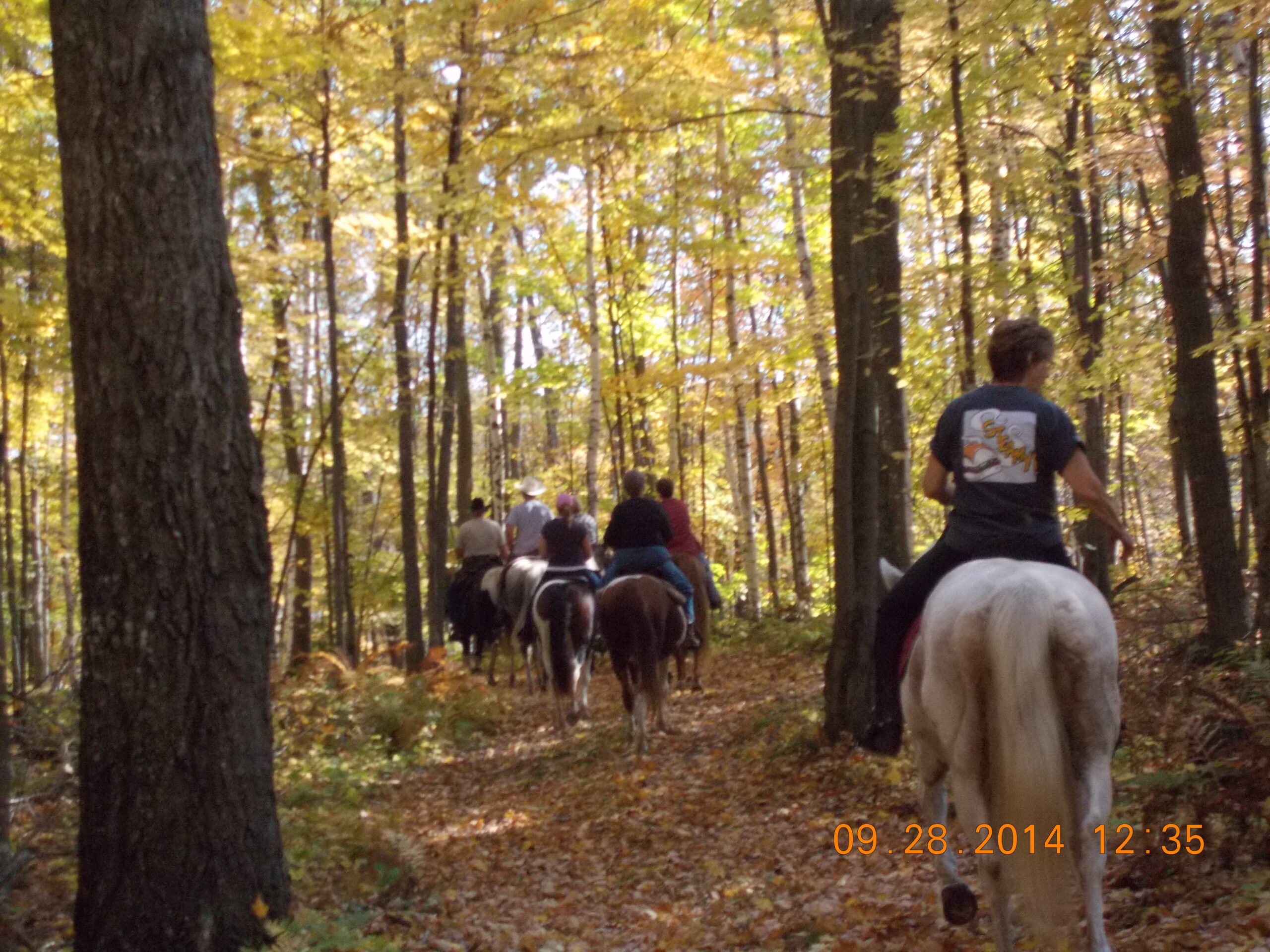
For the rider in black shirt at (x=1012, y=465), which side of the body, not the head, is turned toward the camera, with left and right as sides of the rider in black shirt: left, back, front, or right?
back

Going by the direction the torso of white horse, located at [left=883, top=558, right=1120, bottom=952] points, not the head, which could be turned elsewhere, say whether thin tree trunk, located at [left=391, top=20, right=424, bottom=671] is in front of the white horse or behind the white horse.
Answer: in front

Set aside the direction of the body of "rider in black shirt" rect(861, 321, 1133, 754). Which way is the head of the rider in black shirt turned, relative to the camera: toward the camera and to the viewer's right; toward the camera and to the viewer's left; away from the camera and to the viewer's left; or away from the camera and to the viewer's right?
away from the camera and to the viewer's right

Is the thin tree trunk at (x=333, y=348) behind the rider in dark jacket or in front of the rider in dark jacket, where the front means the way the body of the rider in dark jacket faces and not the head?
in front

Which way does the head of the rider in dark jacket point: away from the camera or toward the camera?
away from the camera

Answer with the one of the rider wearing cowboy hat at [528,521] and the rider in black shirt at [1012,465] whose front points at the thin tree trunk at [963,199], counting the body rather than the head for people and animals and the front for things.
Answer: the rider in black shirt

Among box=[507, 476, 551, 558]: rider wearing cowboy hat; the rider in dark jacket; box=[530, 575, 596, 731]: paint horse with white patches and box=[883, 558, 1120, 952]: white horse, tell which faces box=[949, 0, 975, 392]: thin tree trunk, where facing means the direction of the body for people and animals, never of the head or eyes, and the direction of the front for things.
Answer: the white horse

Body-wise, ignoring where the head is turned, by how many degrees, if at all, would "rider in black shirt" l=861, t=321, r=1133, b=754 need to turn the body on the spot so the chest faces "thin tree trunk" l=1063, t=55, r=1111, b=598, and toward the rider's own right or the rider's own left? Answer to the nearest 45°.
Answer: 0° — they already face it

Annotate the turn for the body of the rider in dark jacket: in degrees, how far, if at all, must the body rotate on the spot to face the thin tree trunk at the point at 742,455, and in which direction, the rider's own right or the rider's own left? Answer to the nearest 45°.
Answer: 0° — they already face it

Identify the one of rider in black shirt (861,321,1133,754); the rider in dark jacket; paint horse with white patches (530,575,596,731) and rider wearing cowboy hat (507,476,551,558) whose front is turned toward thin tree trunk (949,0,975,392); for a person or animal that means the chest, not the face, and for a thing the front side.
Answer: the rider in black shirt

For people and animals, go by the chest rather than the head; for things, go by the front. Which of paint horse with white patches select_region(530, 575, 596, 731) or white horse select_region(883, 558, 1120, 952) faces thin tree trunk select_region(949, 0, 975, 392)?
the white horse

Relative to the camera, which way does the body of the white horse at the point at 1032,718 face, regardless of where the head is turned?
away from the camera

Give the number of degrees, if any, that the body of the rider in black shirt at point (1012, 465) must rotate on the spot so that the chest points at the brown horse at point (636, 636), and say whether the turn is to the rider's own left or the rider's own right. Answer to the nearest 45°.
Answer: approximately 45° to the rider's own left

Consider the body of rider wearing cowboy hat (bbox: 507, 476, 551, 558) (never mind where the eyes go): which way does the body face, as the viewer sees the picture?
away from the camera

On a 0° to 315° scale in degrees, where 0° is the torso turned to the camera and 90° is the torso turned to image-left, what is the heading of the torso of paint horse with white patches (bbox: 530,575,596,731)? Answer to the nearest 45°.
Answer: approximately 180°
